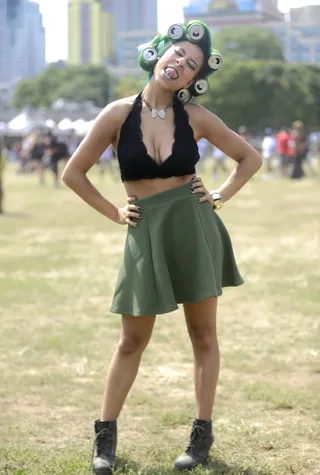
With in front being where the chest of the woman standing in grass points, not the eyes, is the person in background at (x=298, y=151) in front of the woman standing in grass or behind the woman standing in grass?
behind

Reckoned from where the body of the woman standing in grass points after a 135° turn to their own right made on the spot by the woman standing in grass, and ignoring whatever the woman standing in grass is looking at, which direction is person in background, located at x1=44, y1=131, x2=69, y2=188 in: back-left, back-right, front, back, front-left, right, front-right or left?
front-right

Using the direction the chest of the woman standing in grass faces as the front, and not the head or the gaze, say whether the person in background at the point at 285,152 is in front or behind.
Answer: behind

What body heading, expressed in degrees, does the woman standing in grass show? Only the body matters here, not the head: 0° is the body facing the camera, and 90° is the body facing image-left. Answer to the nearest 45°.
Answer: approximately 0°
